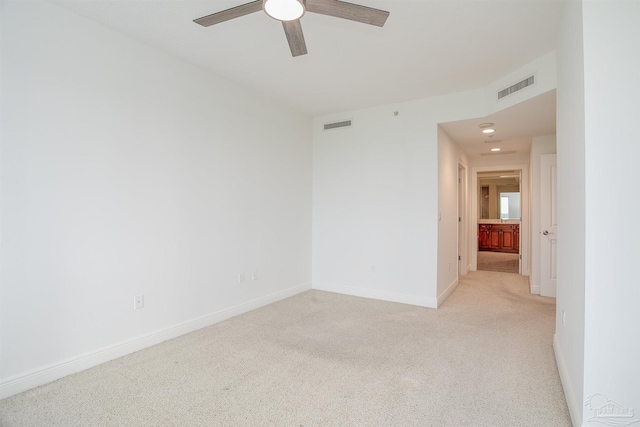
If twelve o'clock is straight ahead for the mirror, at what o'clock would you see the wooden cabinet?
The wooden cabinet is roughly at 12 o'clock from the mirror.

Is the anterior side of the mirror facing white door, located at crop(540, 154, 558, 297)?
yes

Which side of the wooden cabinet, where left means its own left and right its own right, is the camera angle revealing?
front

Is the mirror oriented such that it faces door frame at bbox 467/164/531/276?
yes

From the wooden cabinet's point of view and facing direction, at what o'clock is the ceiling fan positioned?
The ceiling fan is roughly at 12 o'clock from the wooden cabinet.

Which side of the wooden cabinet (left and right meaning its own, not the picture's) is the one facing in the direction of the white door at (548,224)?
front

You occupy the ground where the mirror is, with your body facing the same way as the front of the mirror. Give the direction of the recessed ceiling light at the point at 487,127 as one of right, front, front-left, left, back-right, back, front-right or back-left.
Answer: front

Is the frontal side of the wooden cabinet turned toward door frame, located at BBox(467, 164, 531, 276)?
yes

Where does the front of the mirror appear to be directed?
toward the camera

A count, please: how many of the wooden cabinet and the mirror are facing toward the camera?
2
